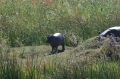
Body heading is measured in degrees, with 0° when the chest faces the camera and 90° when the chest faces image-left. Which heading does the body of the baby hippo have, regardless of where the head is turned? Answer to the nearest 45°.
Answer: approximately 90°
